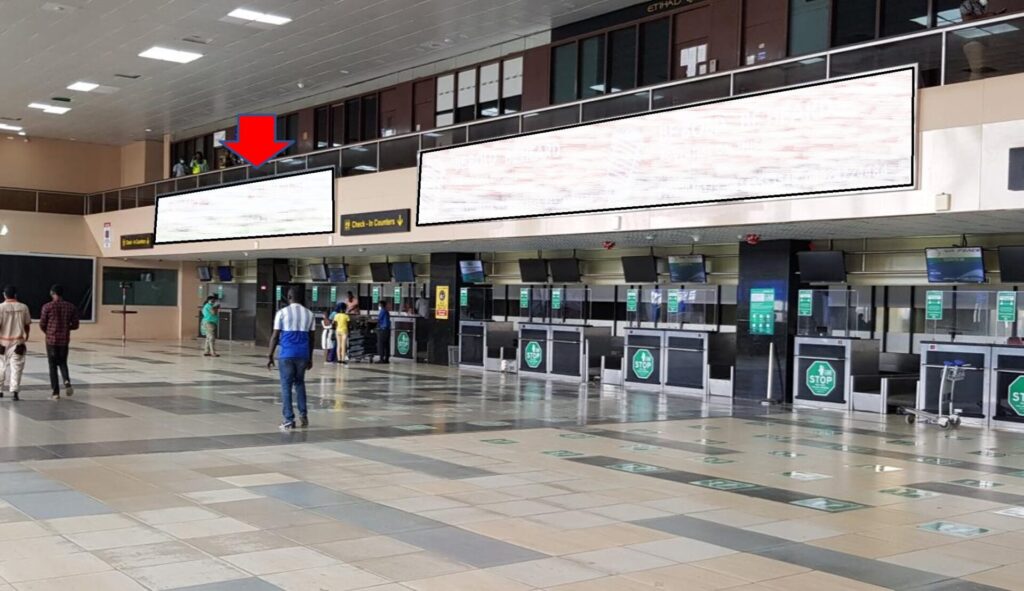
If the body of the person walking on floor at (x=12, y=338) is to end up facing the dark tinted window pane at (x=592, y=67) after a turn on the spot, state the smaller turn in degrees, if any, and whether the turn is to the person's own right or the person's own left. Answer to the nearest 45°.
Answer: approximately 90° to the person's own right

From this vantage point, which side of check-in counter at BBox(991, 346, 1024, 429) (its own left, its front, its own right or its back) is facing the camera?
front

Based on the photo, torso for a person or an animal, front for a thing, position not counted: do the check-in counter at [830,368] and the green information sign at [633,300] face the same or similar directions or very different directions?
same or similar directions

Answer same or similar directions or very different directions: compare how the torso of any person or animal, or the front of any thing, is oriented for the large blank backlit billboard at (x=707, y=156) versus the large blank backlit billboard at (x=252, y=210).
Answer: same or similar directions

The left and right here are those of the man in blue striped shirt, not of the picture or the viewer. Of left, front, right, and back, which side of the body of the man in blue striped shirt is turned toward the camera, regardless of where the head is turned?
back

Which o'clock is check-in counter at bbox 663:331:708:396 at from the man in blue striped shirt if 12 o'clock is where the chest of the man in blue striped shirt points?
The check-in counter is roughly at 2 o'clock from the man in blue striped shirt.

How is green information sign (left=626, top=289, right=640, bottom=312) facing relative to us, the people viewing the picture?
facing the viewer and to the left of the viewer

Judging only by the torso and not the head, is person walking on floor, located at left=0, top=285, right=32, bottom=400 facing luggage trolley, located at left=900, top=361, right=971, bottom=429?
no

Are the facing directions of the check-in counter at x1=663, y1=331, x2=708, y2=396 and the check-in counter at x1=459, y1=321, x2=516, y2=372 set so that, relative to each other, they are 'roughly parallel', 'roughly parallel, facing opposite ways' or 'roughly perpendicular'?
roughly parallel

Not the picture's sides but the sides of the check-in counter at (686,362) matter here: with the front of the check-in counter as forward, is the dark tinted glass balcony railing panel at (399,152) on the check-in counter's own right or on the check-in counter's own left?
on the check-in counter's own right

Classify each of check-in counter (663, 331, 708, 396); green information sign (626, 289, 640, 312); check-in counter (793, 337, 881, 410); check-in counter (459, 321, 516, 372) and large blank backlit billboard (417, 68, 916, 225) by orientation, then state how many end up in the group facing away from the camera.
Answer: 0

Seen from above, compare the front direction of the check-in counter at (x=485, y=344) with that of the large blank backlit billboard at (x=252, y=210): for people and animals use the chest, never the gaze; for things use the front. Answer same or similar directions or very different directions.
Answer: same or similar directions

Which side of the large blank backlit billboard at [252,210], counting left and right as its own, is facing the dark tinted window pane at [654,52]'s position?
left

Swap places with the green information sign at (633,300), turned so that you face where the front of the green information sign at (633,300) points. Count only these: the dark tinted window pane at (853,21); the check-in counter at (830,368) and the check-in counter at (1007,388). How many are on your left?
3

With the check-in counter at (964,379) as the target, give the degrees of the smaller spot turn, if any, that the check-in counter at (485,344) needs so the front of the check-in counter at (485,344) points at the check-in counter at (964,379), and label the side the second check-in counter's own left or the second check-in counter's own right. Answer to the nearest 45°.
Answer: approximately 90° to the second check-in counter's own left

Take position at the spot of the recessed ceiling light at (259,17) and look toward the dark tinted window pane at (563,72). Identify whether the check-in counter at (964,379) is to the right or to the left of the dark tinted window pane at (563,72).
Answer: right
